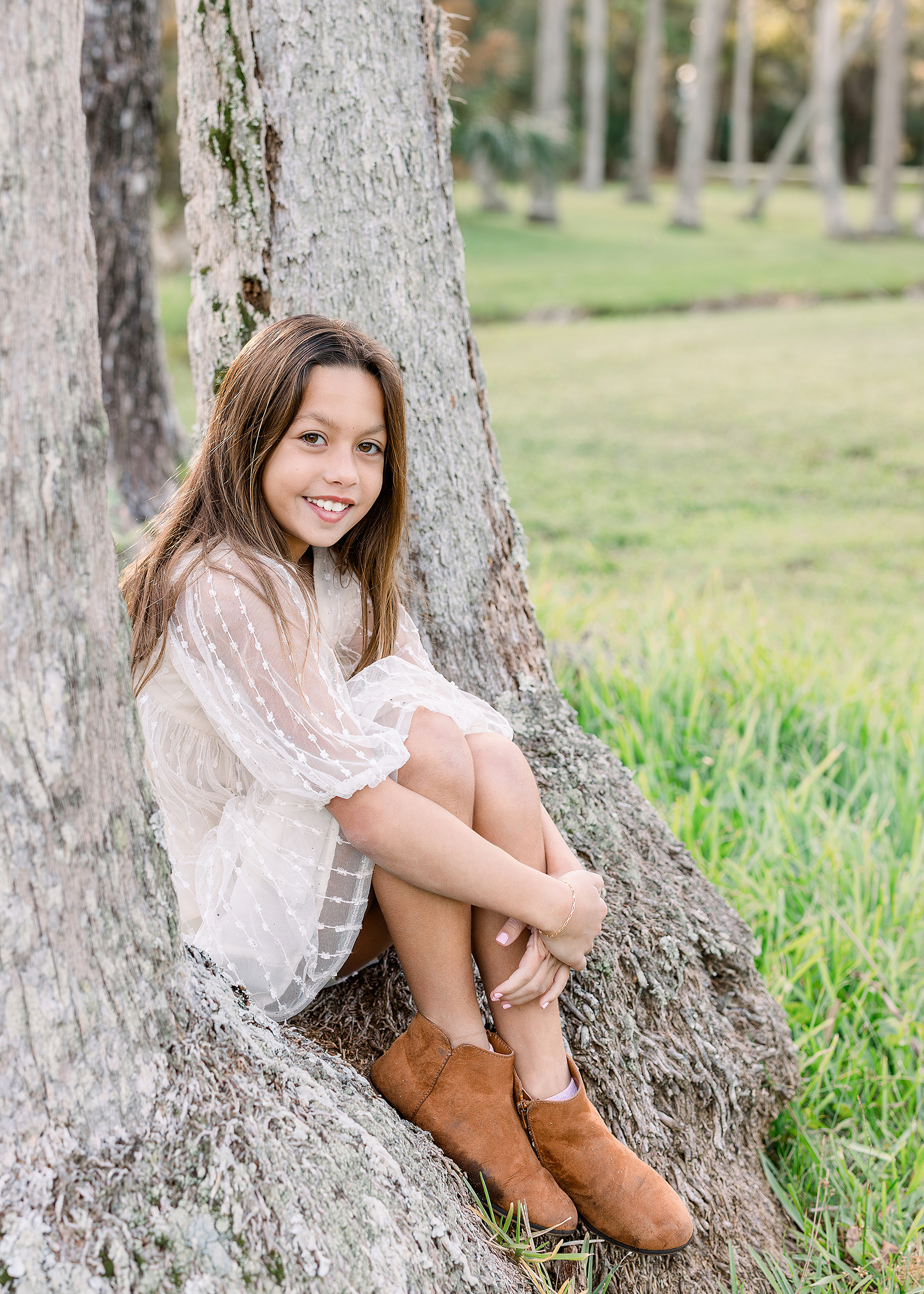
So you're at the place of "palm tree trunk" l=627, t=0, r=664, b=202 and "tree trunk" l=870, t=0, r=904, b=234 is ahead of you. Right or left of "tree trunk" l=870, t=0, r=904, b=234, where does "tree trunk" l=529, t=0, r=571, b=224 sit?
right

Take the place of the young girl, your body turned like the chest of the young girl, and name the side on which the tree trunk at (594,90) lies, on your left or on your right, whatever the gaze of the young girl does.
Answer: on your left

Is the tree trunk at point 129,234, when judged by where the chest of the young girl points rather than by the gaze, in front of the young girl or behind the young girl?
behind

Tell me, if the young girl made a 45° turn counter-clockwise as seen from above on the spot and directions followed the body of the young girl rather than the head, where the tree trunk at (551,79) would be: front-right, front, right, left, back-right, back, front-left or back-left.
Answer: left

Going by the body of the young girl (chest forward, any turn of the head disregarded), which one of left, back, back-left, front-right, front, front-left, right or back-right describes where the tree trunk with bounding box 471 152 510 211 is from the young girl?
back-left

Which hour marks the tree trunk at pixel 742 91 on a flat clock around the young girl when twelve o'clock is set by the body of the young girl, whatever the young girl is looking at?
The tree trunk is roughly at 8 o'clock from the young girl.

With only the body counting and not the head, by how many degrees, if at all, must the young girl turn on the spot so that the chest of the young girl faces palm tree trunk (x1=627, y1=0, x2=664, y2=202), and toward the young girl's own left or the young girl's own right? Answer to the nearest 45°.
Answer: approximately 135° to the young girl's own left

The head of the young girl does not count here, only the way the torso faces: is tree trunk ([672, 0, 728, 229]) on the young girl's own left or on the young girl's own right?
on the young girl's own left

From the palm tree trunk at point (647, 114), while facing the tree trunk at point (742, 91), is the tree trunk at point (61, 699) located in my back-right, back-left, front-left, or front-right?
back-right

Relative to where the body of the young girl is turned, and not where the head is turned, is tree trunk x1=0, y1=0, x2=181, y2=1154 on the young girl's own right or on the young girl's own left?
on the young girl's own right

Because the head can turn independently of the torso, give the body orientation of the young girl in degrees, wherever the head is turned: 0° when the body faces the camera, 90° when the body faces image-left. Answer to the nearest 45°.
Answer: approximately 315°
